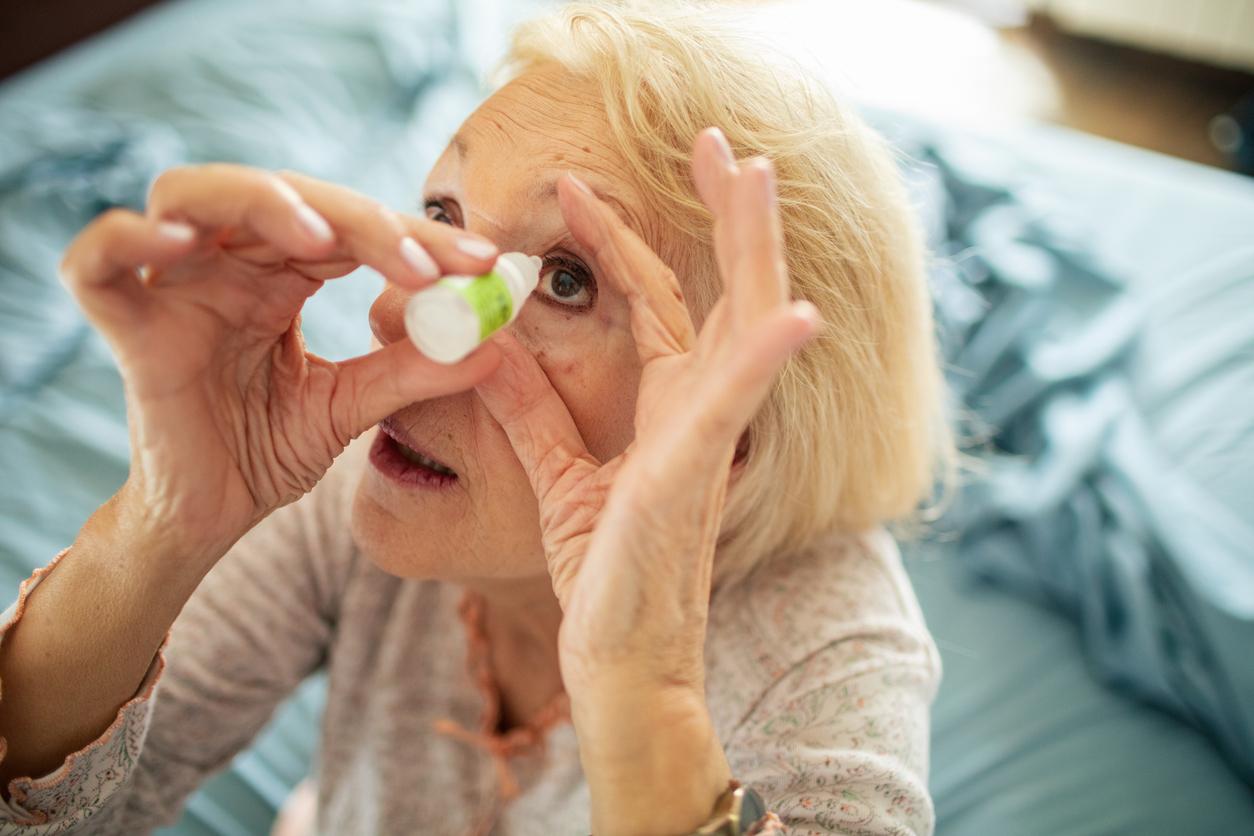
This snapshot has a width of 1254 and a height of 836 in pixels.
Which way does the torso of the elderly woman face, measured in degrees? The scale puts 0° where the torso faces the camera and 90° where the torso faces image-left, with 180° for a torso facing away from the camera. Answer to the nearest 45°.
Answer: approximately 45°

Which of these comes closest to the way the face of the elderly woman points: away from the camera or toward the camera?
toward the camera
